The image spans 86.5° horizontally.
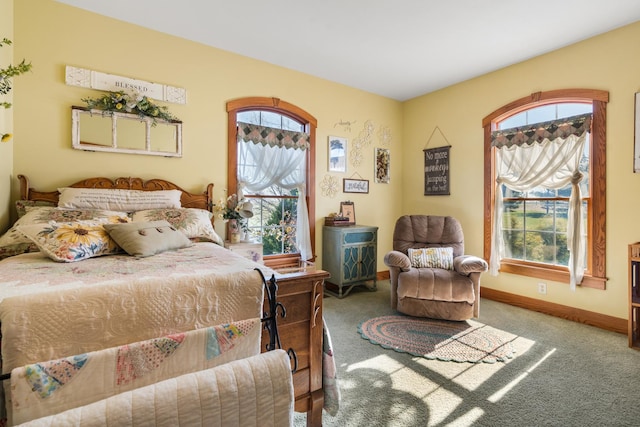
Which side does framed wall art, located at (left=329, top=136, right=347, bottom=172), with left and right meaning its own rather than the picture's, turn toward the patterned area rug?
front

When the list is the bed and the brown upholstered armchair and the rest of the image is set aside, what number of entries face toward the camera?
2

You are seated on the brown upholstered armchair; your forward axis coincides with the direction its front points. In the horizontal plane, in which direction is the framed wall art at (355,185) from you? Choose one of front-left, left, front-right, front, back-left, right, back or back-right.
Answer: back-right

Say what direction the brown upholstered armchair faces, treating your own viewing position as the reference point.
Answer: facing the viewer

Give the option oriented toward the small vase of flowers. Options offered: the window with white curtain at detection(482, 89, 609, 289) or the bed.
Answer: the window with white curtain

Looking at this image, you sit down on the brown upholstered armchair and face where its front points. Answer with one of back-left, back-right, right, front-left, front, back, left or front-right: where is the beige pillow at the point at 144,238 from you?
front-right

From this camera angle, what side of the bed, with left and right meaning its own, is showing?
front

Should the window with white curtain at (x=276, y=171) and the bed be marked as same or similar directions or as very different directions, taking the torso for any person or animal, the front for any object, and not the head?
same or similar directions

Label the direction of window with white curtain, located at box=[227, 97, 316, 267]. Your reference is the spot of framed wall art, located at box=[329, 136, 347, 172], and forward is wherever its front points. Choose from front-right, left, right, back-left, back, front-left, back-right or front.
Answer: right

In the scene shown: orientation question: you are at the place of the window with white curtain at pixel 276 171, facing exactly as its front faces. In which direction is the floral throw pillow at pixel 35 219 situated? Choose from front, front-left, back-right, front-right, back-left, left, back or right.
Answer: right

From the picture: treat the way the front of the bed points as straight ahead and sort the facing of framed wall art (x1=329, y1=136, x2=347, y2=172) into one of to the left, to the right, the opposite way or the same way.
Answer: the same way

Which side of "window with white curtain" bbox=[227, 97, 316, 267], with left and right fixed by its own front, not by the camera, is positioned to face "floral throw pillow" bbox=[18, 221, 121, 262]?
right

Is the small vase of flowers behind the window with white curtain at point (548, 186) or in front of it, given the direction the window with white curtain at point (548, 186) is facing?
in front

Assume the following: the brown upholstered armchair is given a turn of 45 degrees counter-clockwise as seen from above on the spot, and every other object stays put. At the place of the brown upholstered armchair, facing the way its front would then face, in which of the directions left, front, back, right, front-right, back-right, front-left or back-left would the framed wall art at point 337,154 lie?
back

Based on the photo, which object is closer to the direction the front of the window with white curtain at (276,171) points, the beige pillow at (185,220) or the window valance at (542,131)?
the window valance

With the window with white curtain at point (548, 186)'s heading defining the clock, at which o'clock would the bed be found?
The bed is roughly at 11 o'clock from the window with white curtain.

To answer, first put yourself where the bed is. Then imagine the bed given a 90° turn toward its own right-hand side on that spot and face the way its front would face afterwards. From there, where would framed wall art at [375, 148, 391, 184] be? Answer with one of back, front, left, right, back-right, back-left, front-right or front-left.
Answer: back-right
